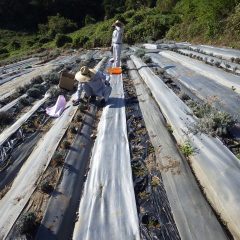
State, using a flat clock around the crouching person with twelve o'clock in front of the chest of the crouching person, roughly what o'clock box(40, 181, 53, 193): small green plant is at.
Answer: The small green plant is roughly at 11 o'clock from the crouching person.

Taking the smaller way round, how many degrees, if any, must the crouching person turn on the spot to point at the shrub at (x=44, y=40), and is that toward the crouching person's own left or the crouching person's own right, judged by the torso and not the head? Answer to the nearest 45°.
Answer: approximately 135° to the crouching person's own right

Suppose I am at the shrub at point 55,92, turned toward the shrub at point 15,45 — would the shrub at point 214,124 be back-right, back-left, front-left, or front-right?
back-right

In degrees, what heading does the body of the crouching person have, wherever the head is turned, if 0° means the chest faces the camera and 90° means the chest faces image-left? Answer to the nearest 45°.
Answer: approximately 45°

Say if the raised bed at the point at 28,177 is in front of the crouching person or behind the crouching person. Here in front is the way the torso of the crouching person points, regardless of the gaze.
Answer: in front

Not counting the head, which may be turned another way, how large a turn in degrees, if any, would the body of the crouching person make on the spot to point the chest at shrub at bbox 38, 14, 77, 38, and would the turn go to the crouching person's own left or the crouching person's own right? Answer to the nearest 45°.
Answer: approximately 135° to the crouching person's own right
